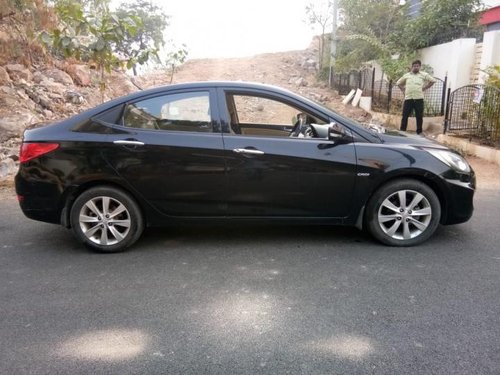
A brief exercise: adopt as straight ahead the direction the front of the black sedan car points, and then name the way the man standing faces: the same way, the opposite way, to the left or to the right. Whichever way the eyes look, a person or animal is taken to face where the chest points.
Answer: to the right

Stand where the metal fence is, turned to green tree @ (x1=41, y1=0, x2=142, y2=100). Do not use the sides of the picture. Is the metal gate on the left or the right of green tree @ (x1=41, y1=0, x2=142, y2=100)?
left

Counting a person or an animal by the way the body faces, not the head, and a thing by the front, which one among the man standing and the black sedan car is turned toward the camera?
the man standing

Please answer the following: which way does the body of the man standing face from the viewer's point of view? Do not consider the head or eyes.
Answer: toward the camera

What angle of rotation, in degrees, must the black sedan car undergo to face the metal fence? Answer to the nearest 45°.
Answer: approximately 45° to its left

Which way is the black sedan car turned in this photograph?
to the viewer's right

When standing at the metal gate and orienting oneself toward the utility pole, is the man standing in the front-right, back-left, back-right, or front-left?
front-left

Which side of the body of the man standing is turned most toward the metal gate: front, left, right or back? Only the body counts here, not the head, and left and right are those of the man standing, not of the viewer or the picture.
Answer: left

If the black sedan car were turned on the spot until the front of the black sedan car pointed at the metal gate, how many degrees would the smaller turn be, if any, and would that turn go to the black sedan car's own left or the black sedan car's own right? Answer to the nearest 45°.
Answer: approximately 45° to the black sedan car's own left

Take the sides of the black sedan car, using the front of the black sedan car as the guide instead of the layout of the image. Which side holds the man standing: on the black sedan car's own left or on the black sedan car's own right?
on the black sedan car's own left

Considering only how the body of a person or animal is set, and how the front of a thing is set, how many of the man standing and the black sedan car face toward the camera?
1
